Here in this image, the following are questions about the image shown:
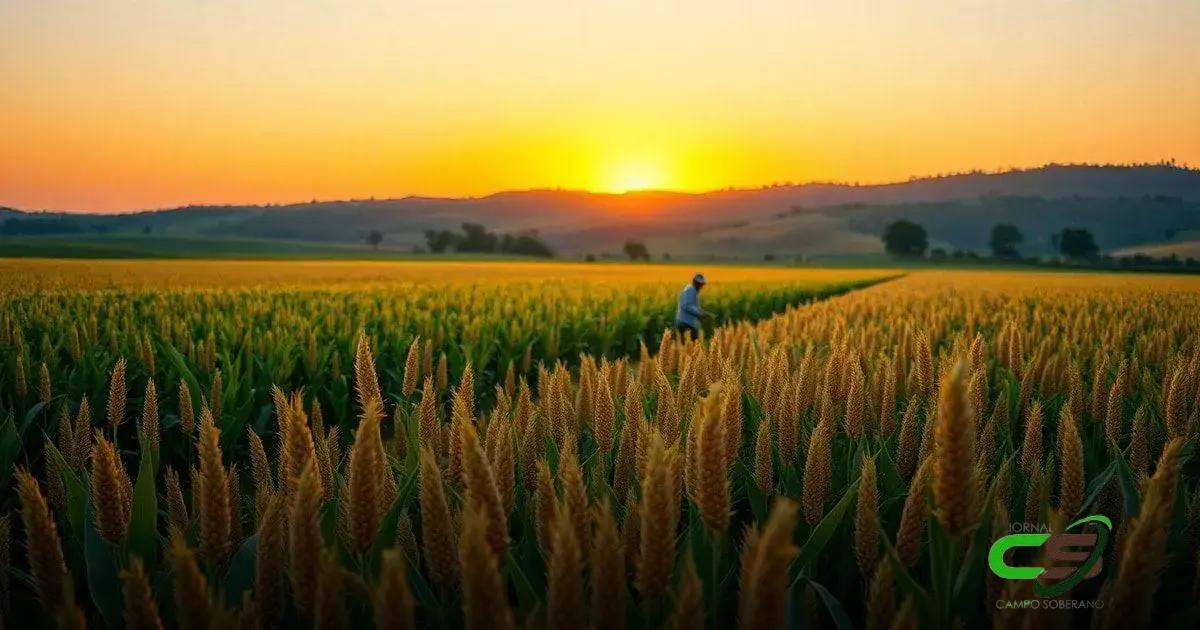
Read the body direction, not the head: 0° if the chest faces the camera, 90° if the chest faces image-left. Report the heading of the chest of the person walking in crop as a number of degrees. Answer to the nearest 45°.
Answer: approximately 270°

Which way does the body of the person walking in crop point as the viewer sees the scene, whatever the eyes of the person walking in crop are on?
to the viewer's right
